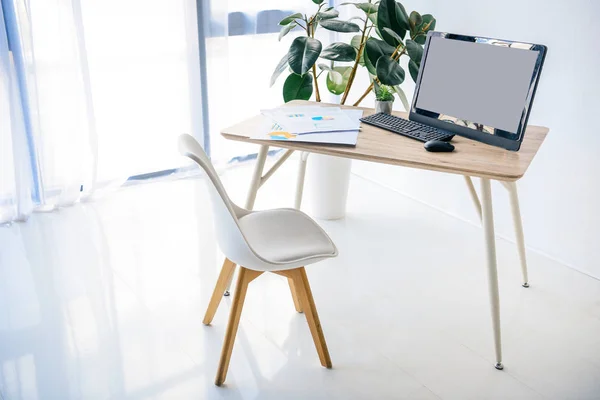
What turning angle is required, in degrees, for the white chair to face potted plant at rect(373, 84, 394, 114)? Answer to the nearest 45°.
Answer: approximately 45° to its left

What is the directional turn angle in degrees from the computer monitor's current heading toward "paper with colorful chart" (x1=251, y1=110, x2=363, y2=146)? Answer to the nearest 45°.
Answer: approximately 45° to its right

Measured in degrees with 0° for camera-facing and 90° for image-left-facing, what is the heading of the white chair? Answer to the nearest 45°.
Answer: approximately 270°

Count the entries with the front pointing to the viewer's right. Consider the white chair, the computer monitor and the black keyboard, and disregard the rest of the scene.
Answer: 1

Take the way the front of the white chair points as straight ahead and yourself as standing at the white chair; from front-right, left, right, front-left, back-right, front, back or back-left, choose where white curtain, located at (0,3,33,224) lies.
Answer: back-left

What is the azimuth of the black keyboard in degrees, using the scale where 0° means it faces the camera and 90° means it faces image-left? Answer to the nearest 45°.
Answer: approximately 45°

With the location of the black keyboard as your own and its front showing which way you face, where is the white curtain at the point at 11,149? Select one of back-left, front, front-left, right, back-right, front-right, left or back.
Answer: front-right

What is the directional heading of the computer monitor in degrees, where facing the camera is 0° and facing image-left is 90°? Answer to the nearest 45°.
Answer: approximately 45°

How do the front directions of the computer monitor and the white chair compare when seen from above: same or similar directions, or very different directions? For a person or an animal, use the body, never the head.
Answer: very different directions

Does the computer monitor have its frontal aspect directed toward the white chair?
yes

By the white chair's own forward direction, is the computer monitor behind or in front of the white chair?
in front
